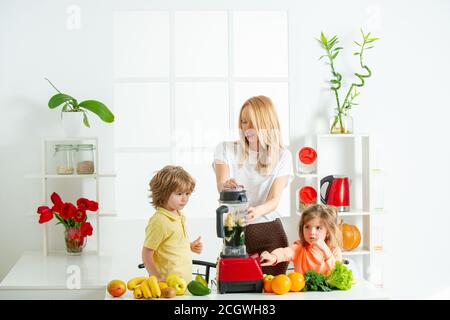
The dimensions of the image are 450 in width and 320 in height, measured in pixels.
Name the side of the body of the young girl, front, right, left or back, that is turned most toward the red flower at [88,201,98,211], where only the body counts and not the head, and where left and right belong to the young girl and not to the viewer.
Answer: right

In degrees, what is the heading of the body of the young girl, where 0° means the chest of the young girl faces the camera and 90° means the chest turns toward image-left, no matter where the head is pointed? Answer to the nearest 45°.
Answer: approximately 45°

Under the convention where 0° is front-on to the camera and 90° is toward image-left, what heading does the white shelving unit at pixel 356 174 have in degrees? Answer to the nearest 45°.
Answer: approximately 0°

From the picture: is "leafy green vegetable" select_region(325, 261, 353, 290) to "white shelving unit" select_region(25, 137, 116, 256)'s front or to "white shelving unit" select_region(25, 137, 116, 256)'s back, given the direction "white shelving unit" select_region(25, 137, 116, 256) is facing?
to the front

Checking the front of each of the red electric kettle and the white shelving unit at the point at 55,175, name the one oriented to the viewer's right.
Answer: the red electric kettle

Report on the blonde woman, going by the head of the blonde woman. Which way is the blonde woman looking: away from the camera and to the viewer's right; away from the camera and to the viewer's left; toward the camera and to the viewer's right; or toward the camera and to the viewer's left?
toward the camera and to the viewer's left

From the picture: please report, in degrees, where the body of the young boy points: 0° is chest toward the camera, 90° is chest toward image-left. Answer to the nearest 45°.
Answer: approximately 315°

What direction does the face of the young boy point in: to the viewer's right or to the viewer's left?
to the viewer's right

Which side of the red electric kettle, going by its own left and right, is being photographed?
right

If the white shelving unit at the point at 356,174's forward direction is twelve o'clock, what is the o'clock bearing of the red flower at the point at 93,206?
The red flower is roughly at 2 o'clock from the white shelving unit.
